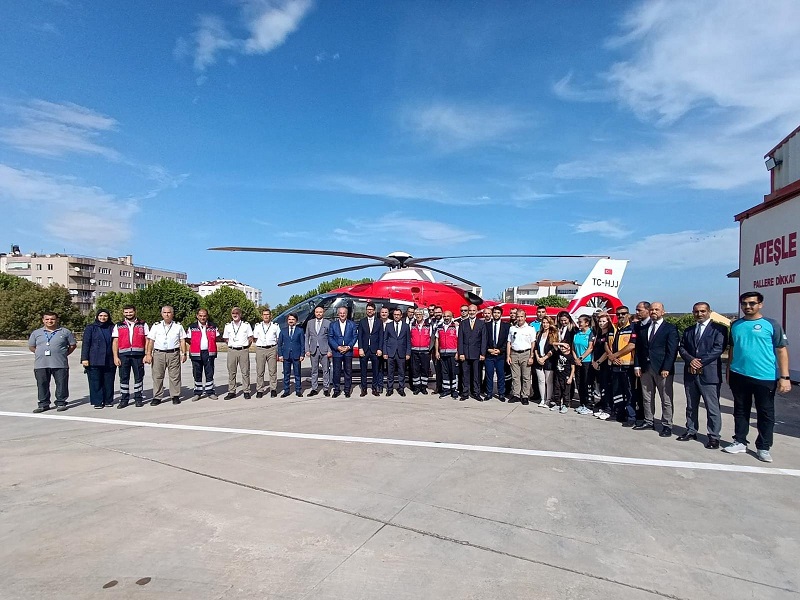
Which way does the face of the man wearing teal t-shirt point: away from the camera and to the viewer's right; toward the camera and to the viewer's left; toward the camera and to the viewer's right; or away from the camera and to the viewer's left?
toward the camera and to the viewer's left

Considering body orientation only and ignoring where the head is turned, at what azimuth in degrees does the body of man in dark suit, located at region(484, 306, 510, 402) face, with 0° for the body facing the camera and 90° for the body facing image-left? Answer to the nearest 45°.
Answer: approximately 0°

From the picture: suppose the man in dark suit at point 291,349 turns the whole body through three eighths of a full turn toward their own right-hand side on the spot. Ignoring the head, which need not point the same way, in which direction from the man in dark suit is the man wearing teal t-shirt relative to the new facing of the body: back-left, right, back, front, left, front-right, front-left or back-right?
back

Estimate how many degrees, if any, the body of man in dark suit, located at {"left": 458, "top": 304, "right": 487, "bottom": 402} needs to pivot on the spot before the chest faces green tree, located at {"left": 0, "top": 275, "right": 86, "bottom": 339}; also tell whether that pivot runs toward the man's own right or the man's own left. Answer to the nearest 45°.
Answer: approximately 135° to the man's own right

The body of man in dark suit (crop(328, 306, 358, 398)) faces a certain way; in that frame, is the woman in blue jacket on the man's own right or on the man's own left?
on the man's own right

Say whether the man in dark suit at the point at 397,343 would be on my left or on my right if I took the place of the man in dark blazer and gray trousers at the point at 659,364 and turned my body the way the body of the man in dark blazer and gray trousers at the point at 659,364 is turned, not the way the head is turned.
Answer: on my right

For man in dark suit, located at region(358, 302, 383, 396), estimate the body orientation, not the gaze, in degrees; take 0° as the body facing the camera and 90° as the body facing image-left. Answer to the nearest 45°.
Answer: approximately 0°

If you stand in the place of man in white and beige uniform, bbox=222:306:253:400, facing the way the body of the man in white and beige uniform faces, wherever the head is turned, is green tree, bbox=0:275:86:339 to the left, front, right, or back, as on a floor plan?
back

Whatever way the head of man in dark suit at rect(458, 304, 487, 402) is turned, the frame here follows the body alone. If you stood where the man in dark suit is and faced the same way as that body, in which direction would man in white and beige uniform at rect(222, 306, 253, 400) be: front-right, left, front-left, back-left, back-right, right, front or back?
right

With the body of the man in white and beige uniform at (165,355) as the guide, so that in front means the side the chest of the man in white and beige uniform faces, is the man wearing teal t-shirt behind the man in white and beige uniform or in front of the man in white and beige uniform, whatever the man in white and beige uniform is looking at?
in front

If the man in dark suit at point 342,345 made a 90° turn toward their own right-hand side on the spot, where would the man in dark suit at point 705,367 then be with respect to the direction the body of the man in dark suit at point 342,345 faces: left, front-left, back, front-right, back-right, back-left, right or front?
back-left
